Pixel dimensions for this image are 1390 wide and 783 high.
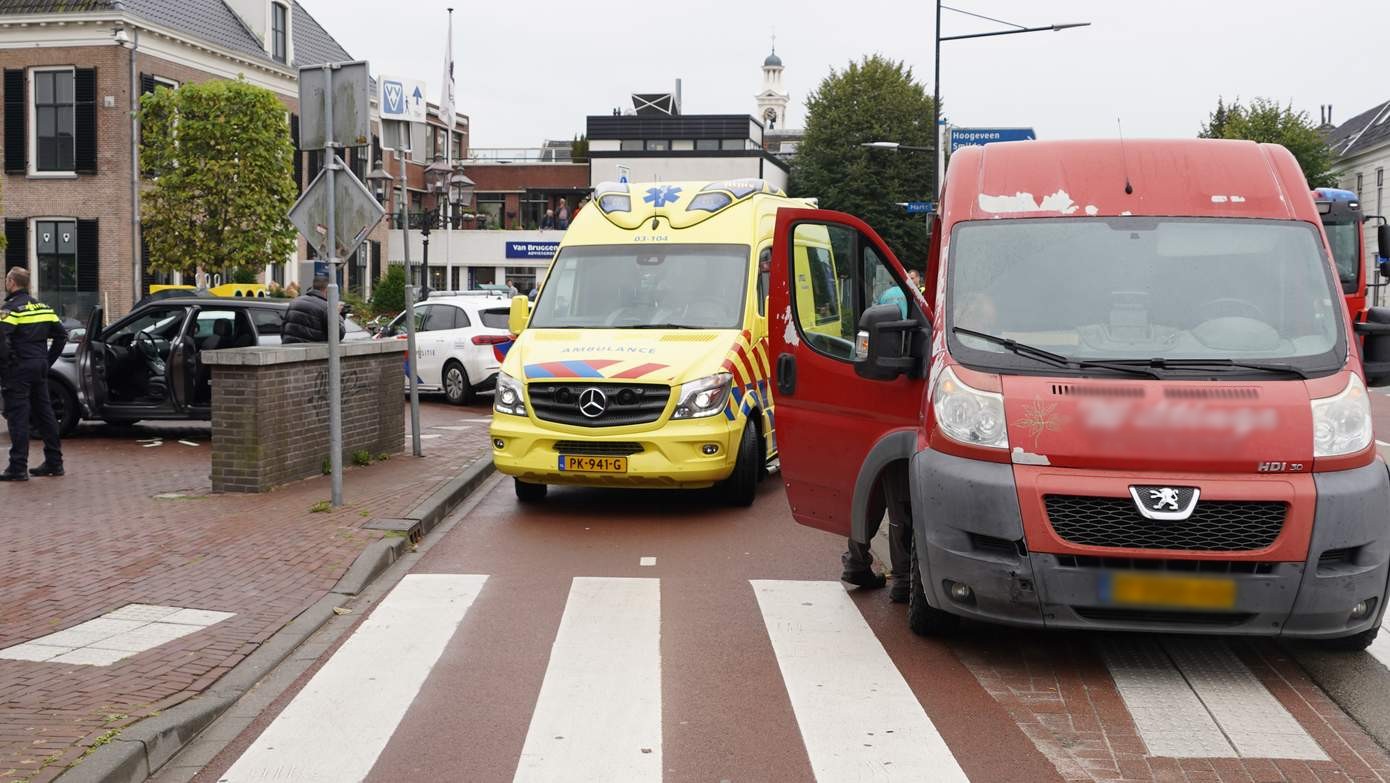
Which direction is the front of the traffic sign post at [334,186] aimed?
away from the camera

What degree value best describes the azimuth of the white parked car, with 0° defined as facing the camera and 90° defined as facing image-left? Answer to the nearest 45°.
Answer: approximately 135°

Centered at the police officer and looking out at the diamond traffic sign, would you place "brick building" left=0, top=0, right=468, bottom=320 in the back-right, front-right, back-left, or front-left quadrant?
back-left

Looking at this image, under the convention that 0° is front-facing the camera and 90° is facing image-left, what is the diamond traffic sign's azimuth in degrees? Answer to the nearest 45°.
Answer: approximately 180°

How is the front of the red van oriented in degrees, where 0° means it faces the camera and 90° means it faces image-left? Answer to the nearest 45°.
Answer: approximately 0°

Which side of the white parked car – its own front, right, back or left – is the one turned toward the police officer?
left

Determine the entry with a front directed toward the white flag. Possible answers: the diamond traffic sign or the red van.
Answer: the diamond traffic sign

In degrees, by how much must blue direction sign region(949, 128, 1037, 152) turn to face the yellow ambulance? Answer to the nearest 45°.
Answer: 0° — it already faces it

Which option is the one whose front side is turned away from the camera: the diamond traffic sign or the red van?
the diamond traffic sign

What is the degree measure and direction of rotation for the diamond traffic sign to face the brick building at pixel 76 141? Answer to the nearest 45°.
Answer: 0° — it already faces it

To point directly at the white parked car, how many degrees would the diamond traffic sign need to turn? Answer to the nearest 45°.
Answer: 0° — it already faces it

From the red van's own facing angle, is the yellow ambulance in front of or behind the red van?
behind

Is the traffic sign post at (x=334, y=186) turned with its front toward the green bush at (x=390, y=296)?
yes
